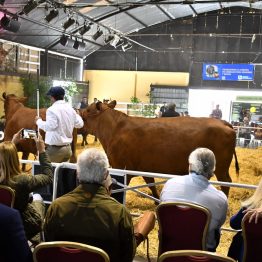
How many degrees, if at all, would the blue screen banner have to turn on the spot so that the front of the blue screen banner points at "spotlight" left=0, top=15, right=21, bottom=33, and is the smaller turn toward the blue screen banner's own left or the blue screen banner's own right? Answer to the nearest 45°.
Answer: approximately 45° to the blue screen banner's own right

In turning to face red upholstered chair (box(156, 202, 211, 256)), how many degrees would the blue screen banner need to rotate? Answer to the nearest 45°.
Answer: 0° — it already faces it

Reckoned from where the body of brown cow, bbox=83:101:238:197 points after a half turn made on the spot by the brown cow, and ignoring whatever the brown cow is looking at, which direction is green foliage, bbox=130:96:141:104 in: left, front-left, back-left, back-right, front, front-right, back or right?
left

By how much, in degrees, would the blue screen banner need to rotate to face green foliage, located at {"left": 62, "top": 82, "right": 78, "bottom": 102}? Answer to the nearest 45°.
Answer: approximately 90° to its right

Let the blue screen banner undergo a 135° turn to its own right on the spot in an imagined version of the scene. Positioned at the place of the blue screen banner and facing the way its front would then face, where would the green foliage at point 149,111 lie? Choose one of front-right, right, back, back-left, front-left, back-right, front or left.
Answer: left

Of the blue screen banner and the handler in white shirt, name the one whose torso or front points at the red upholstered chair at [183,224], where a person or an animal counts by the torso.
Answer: the blue screen banner

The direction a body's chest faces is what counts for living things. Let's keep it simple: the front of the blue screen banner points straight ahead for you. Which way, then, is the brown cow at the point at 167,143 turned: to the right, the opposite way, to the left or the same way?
to the right

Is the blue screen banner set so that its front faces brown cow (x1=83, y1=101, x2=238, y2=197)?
yes

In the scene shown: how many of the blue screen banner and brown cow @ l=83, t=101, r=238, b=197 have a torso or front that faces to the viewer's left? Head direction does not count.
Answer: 1

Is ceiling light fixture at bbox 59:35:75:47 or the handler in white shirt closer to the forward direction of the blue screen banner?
the handler in white shirt

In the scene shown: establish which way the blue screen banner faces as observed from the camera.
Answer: facing the viewer

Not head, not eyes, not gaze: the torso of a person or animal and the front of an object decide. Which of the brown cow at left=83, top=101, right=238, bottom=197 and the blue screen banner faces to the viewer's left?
the brown cow

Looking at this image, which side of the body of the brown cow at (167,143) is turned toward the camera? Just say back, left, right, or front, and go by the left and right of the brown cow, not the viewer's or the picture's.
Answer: left
